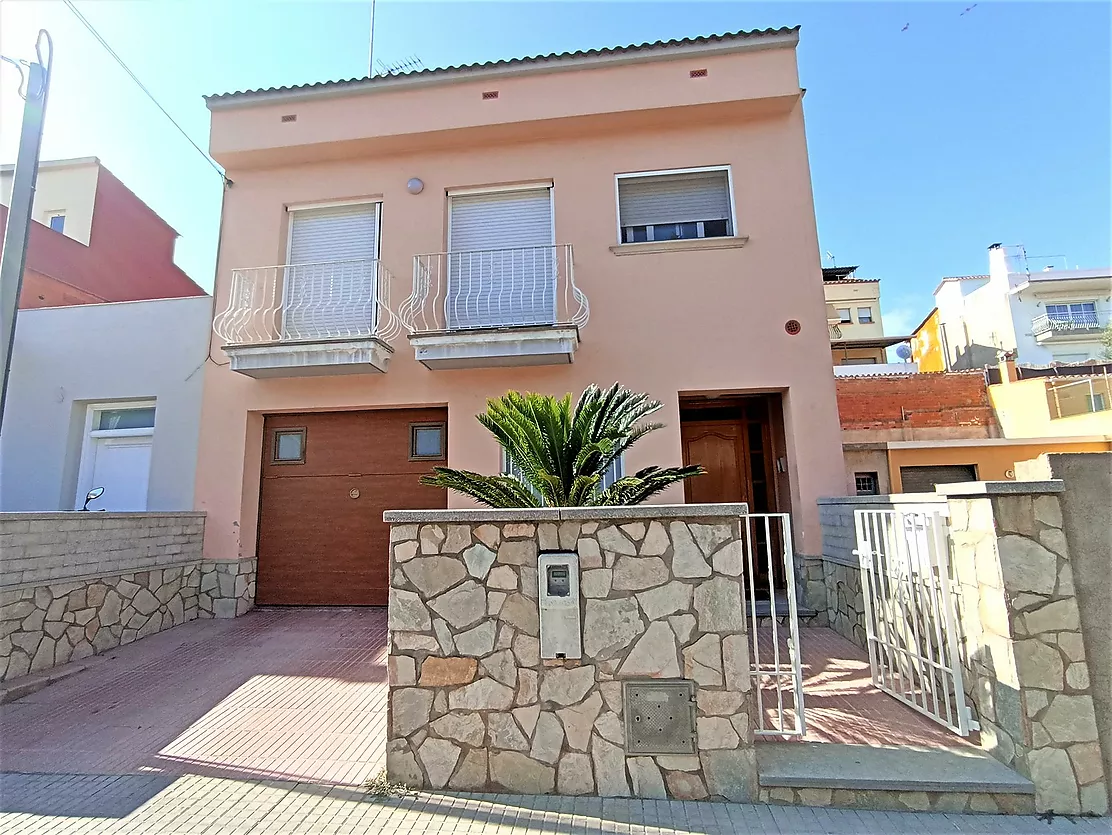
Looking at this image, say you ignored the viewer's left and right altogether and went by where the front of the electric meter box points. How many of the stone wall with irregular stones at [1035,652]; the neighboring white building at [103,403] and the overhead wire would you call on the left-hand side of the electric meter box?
1

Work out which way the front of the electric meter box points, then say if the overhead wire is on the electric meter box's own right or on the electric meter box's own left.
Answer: on the electric meter box's own right

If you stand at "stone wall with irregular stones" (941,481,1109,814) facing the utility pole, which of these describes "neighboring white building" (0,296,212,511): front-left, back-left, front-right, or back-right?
front-right

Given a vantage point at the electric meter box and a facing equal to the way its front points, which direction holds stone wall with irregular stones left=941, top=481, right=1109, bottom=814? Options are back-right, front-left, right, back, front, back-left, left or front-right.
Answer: left

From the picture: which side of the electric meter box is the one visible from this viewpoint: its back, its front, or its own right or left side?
front

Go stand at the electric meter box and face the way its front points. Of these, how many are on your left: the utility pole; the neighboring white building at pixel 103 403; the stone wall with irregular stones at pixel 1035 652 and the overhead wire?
1

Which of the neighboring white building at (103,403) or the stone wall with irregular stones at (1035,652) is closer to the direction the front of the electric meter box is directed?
the stone wall with irregular stones

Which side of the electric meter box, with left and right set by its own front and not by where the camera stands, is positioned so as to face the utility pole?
right

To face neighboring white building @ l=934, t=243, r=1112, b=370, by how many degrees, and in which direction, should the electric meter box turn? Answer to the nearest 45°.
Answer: approximately 135° to its left

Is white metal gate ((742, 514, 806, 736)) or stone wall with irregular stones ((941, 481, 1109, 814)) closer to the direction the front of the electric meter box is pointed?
the stone wall with irregular stones

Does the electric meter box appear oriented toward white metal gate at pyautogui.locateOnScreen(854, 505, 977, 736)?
no

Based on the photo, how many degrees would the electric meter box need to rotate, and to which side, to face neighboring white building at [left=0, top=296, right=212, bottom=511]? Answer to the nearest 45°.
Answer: approximately 135° to its right

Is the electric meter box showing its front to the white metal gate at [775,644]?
no
